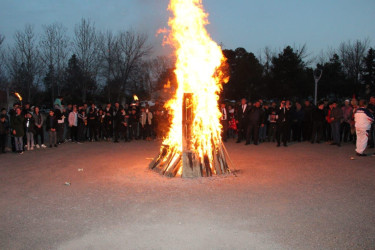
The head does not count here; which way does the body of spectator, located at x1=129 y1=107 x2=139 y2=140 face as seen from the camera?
toward the camera

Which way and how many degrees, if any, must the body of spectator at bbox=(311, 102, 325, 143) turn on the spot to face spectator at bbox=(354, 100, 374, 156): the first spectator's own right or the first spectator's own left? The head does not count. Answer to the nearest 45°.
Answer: approximately 45° to the first spectator's own left

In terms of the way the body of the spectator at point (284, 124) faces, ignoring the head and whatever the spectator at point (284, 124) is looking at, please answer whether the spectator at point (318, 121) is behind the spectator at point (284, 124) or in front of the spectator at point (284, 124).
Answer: behind

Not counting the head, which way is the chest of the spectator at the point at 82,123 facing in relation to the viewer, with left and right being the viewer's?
facing the viewer and to the right of the viewer

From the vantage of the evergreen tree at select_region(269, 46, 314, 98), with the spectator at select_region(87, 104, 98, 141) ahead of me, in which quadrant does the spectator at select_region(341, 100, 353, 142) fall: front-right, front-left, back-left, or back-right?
front-left

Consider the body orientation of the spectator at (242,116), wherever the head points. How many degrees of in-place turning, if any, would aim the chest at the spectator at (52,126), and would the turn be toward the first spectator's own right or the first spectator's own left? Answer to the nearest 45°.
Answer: approximately 90° to the first spectator's own right

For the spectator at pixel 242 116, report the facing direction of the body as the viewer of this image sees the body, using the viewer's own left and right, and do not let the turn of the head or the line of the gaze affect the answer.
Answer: facing the viewer

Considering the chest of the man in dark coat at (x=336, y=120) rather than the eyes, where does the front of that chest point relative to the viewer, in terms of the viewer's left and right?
facing the viewer and to the left of the viewer

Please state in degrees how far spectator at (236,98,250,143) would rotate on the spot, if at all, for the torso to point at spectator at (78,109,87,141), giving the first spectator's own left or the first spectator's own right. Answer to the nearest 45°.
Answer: approximately 90° to the first spectator's own right

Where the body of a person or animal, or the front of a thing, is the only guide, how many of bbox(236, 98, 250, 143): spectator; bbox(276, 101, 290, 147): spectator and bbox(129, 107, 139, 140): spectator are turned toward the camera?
3

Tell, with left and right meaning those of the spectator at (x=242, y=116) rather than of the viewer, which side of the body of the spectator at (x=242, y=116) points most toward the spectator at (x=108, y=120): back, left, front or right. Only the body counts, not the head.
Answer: right

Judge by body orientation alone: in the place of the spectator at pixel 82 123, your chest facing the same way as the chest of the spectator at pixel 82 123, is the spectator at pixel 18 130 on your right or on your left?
on your right

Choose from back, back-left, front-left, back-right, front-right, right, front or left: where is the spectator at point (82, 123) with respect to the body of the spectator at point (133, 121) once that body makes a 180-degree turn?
left

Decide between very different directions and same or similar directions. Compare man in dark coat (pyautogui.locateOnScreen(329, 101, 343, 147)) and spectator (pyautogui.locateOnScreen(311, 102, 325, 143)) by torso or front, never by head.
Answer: same or similar directions

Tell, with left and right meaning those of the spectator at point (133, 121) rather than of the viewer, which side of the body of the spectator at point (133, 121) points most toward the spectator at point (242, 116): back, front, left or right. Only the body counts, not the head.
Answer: left

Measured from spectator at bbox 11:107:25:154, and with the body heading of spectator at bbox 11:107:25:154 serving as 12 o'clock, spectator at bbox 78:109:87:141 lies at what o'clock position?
spectator at bbox 78:109:87:141 is roughly at 9 o'clock from spectator at bbox 11:107:25:154.
